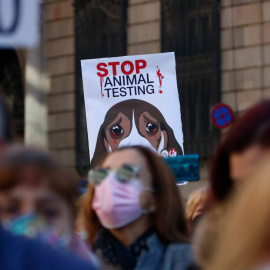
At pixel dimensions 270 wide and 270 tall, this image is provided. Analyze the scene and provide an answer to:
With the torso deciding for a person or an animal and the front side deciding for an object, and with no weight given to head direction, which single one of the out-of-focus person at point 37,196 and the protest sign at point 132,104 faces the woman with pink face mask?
the protest sign

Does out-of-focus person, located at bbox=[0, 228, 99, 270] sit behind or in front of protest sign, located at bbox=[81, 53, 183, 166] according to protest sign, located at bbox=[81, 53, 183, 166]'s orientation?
in front

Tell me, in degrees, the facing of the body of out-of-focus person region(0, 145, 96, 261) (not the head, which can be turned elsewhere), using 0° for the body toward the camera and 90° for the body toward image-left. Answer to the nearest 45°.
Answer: approximately 45°

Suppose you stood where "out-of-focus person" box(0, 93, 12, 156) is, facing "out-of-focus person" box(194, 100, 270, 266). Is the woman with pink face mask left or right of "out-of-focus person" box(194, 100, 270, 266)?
left

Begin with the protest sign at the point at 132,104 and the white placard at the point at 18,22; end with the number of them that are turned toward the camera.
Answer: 2

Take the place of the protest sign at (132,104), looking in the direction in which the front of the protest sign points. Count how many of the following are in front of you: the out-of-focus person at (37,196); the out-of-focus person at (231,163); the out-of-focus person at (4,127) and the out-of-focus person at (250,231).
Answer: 4

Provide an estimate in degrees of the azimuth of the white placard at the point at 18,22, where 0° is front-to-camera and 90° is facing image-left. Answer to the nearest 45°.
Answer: approximately 0°

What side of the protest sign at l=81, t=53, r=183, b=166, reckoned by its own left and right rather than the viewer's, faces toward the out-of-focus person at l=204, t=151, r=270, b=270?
front

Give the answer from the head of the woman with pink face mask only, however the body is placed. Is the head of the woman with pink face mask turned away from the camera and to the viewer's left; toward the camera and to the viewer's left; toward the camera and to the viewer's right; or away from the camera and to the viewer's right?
toward the camera and to the viewer's left
